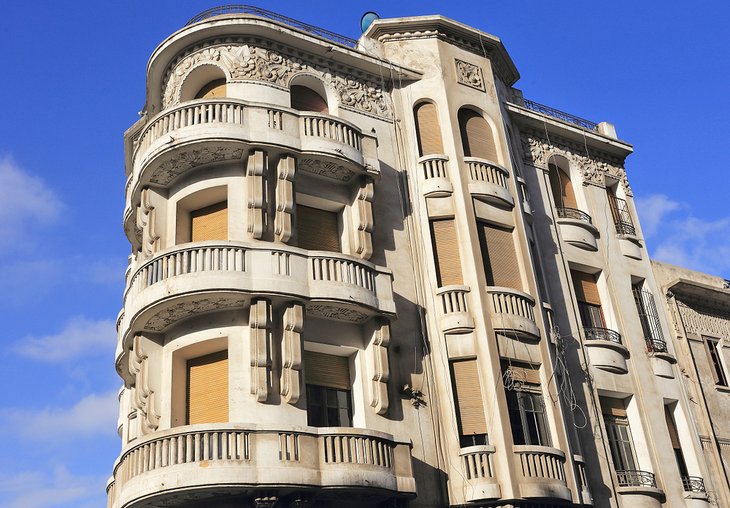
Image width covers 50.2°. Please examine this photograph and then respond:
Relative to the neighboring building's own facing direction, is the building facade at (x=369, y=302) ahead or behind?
ahead
